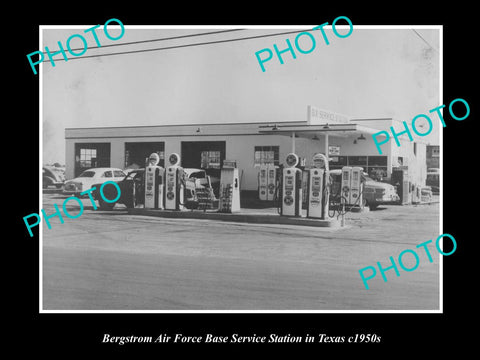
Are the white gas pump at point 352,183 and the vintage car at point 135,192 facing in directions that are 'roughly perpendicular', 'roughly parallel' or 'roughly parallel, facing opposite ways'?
roughly perpendicular

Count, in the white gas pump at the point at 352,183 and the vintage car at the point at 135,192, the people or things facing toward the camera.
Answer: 1

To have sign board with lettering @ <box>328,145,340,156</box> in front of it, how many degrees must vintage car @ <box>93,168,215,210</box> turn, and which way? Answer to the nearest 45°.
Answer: approximately 135° to its right

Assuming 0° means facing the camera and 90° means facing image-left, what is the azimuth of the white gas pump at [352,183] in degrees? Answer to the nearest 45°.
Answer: approximately 0°

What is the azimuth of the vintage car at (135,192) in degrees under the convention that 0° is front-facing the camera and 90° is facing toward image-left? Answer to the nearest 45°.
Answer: approximately 90°

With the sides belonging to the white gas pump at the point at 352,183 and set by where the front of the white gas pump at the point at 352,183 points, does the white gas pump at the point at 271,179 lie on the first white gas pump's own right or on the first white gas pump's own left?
on the first white gas pump's own right

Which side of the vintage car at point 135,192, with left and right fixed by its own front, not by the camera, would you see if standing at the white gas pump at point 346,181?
back

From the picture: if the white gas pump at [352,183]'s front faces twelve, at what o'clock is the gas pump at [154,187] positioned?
The gas pump is roughly at 2 o'clock from the white gas pump.

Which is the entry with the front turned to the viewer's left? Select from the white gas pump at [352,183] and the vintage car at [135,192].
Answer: the vintage car
